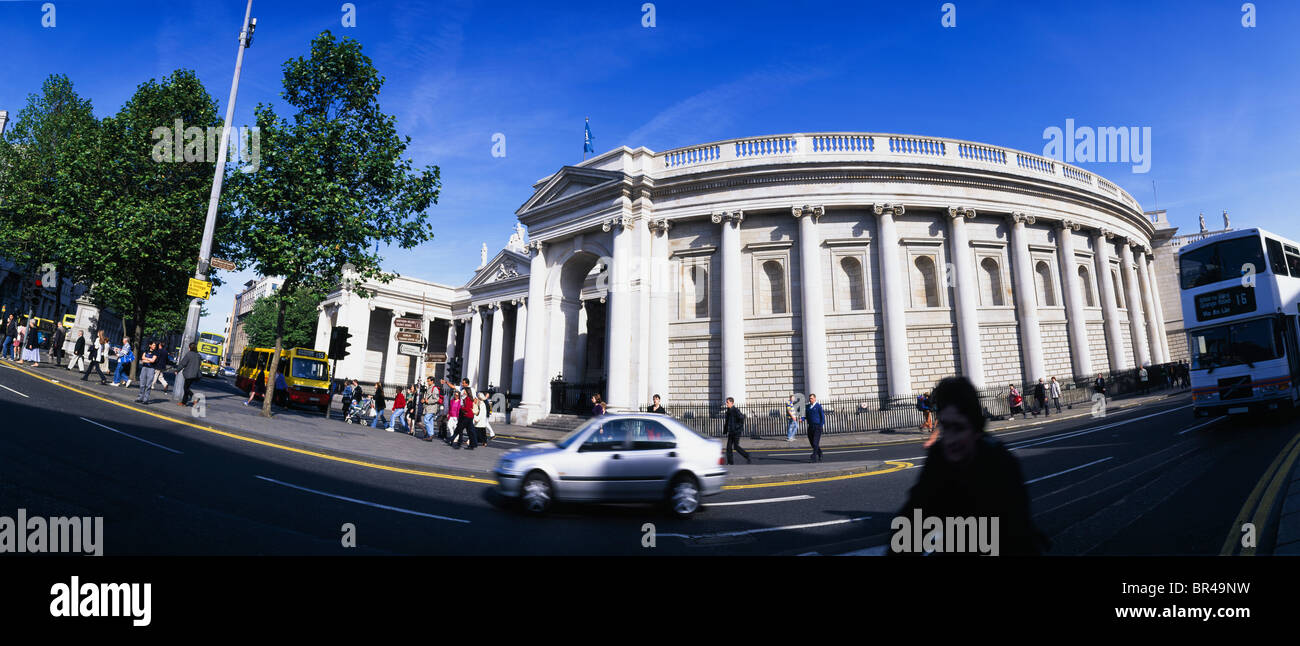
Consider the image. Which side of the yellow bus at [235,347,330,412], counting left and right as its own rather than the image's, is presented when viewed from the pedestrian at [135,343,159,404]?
right

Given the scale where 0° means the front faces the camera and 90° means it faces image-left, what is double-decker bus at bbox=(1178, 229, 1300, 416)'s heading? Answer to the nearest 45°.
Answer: approximately 45°

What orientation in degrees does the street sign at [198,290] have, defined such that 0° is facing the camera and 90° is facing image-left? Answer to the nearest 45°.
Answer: approximately 0°

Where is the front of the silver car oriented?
to the viewer's left

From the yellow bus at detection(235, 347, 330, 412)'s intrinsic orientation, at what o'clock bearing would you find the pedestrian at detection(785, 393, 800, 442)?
The pedestrian is roughly at 12 o'clock from the yellow bus.

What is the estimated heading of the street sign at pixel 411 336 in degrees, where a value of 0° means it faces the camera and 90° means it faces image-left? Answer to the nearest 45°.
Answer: approximately 0°

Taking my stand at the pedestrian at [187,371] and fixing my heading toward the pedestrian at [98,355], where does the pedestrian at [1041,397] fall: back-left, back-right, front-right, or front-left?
back-right

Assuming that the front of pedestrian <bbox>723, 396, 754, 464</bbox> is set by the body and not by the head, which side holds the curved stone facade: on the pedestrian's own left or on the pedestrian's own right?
on the pedestrian's own right
